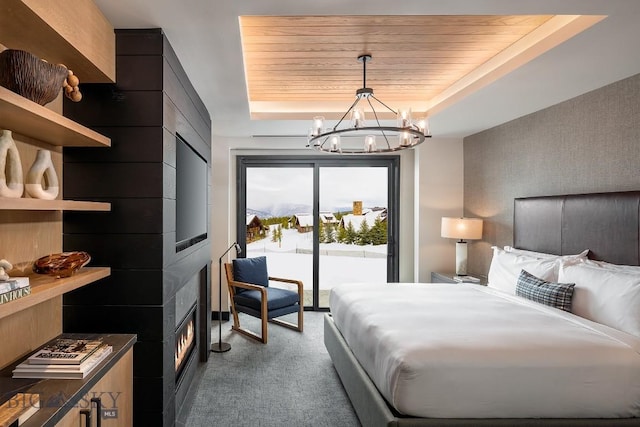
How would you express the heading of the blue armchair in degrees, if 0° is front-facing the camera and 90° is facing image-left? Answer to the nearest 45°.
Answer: approximately 315°

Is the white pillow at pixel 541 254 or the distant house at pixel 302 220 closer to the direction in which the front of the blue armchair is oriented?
the white pillow

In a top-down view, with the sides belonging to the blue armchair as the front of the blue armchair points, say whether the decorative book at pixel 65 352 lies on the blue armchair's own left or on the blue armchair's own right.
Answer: on the blue armchair's own right

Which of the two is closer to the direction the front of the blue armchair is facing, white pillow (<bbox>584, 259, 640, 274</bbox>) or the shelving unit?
the white pillow

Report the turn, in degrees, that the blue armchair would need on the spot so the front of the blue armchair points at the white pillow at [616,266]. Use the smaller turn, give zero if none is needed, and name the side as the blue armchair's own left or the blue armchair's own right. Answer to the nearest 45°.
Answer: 0° — it already faces it

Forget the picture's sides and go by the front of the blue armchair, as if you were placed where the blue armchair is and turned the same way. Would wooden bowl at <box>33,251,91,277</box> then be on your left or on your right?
on your right

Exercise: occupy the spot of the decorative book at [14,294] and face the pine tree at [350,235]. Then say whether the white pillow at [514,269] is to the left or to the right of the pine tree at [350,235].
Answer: right

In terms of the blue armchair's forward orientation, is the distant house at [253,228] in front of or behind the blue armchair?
behind

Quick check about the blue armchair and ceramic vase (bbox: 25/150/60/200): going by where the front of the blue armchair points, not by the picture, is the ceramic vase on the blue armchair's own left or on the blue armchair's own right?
on the blue armchair's own right

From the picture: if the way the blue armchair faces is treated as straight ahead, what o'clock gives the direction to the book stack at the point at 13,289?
The book stack is roughly at 2 o'clock from the blue armchair.

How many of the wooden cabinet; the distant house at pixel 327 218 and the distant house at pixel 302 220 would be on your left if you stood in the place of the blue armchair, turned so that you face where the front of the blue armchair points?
2

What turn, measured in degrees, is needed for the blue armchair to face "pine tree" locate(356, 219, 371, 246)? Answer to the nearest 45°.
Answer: approximately 90° to its left

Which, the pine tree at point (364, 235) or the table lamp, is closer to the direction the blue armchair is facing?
the table lamp
